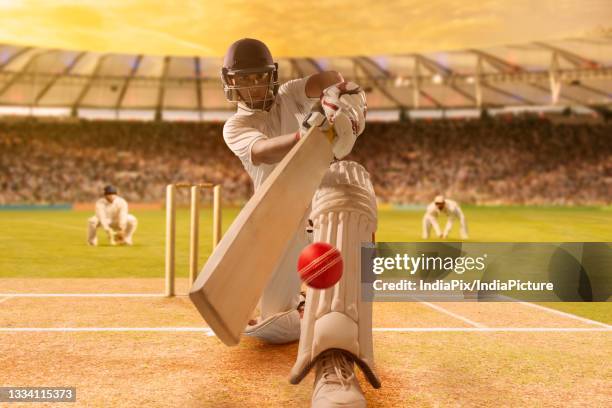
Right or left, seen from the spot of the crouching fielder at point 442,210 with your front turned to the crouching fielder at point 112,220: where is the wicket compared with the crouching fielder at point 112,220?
left

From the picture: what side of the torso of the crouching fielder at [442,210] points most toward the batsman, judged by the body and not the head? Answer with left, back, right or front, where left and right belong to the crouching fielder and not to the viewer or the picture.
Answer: front

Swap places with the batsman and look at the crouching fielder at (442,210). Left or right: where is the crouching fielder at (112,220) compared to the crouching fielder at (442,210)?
left

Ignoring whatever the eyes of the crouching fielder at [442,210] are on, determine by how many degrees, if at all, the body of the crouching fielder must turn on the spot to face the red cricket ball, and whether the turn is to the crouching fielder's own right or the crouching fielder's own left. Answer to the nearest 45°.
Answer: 0° — they already face it

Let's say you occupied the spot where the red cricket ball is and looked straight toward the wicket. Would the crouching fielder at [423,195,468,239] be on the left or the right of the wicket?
right

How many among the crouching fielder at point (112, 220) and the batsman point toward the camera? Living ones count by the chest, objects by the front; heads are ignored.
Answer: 2

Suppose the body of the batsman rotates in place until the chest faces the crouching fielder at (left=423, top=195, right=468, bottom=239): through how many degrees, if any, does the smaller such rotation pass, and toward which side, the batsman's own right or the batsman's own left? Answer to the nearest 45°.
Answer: approximately 180°

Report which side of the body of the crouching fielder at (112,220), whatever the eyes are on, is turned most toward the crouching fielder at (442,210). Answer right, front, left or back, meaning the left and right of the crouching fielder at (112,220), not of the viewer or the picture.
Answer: left

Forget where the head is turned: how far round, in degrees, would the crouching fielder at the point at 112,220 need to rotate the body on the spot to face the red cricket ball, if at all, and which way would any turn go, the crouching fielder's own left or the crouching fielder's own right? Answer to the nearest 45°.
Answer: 0° — they already face it

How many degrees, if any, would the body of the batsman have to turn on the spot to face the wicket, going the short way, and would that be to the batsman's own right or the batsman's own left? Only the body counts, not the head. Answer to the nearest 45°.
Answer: approximately 180°

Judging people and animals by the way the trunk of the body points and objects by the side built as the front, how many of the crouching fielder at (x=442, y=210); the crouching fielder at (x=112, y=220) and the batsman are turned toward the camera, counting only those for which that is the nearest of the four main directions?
3

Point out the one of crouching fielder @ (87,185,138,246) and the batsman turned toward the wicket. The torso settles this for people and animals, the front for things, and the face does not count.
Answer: the crouching fielder

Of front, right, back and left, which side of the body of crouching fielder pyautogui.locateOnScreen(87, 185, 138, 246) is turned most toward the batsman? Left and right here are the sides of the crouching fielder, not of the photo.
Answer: front
